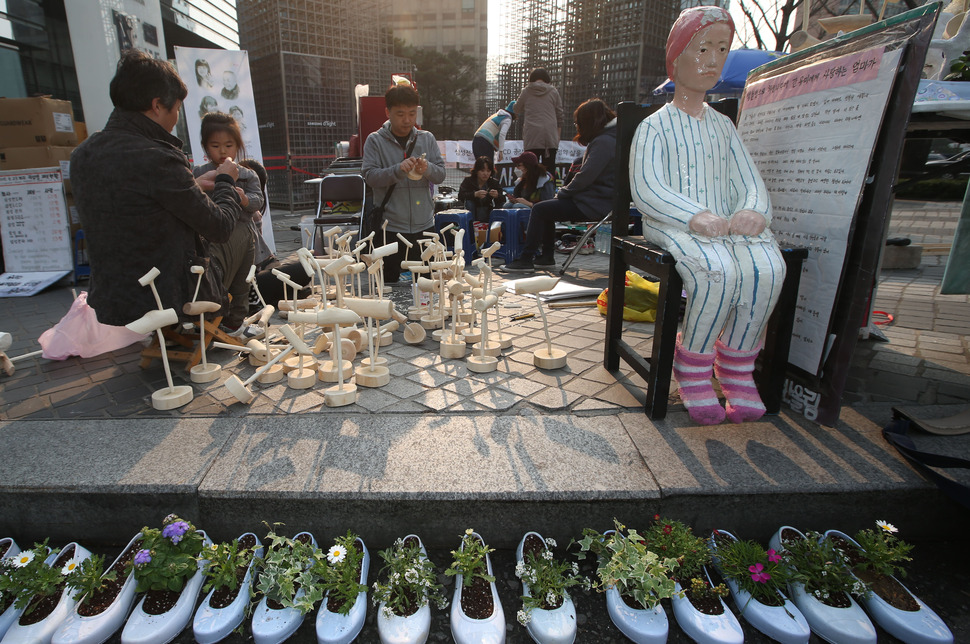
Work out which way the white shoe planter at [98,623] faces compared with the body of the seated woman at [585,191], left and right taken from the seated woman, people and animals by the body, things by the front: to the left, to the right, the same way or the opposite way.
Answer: to the left

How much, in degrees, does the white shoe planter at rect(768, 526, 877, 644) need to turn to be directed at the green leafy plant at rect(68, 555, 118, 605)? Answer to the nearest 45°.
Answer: approximately 90° to its right

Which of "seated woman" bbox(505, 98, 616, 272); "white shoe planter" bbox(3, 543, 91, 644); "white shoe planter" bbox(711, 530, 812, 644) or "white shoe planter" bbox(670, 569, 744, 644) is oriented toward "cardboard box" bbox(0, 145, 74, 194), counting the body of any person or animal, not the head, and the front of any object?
the seated woman

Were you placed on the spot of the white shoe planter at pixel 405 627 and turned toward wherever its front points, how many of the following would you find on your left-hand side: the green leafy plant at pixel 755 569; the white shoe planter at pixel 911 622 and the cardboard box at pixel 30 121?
2

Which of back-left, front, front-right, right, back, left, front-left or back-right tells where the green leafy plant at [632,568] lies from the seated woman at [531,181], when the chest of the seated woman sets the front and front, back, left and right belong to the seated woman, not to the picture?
front-left

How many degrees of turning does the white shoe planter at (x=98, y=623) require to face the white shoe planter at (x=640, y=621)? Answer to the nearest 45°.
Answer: approximately 90° to its left

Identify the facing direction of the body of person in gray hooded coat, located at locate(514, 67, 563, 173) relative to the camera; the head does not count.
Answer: away from the camera

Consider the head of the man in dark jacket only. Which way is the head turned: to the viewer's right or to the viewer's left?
to the viewer's right

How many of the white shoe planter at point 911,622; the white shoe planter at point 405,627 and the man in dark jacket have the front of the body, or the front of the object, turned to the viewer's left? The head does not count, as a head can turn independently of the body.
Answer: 0

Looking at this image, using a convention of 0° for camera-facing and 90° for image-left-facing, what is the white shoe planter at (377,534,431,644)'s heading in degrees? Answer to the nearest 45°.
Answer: approximately 0°

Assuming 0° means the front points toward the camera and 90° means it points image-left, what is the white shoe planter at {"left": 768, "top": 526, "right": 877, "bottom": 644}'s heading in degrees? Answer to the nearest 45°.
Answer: approximately 315°

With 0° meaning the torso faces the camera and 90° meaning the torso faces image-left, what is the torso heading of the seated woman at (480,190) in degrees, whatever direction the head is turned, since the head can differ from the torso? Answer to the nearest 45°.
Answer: approximately 315°

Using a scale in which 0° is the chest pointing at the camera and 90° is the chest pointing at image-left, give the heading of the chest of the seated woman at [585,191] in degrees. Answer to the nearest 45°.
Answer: approximately 90°

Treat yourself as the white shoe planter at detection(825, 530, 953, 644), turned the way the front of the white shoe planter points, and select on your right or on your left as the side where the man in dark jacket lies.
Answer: on your right

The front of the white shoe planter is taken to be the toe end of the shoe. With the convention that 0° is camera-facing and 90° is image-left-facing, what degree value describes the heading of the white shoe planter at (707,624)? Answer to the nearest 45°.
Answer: approximately 315°

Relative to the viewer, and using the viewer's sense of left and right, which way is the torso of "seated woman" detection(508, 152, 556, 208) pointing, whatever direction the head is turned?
facing the viewer and to the left of the viewer

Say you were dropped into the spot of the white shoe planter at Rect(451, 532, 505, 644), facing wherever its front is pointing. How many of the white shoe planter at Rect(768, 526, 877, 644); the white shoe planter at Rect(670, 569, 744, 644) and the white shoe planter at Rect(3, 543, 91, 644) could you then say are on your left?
2
